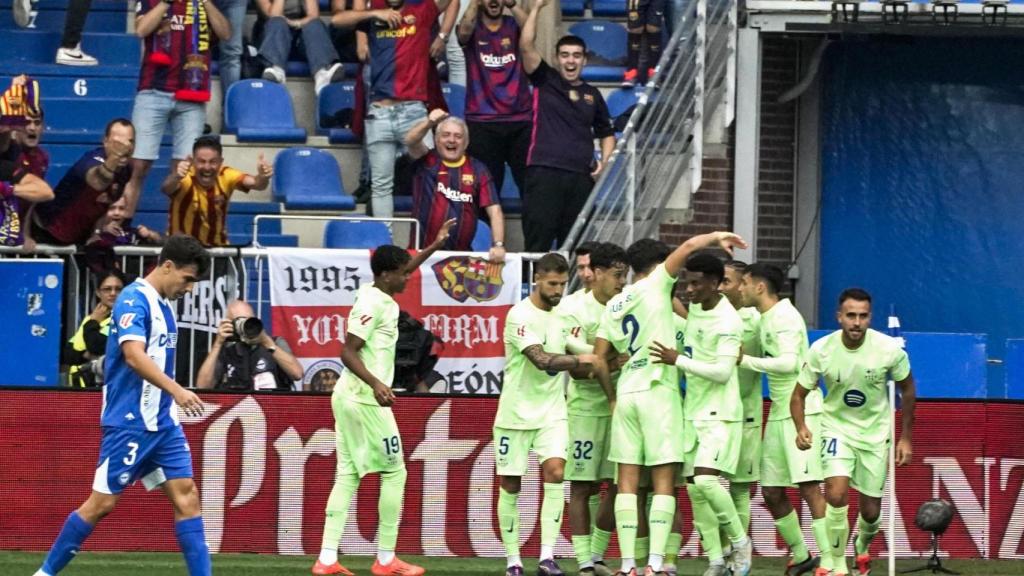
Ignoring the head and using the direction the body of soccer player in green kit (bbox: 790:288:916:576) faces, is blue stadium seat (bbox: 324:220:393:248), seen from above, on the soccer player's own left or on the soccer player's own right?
on the soccer player's own right

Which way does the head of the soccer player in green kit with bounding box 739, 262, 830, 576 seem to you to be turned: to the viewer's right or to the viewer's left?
to the viewer's left

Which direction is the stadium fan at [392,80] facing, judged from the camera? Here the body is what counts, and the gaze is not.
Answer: toward the camera

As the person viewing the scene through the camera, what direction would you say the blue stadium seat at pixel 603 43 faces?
facing the viewer

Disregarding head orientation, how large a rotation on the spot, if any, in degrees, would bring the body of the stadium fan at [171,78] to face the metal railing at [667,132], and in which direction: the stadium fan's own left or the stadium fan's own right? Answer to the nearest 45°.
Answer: approximately 90° to the stadium fan's own left

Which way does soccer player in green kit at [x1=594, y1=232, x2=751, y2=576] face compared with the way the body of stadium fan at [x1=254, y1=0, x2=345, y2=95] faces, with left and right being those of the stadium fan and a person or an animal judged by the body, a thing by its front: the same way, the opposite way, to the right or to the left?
the opposite way

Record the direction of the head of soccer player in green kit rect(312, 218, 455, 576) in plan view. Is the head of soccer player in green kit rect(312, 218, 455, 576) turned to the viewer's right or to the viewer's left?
to the viewer's right

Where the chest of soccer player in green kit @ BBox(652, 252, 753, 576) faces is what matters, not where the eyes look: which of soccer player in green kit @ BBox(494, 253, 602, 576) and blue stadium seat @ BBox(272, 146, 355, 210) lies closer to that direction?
the soccer player in green kit

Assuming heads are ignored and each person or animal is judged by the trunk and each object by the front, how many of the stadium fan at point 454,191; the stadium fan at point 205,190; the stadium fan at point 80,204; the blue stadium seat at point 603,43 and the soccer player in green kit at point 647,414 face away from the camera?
1

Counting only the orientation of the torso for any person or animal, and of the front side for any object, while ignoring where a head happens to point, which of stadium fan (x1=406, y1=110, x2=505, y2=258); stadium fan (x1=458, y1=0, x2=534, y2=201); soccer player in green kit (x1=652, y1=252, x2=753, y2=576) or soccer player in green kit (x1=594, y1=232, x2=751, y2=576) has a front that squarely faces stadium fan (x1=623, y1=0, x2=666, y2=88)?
soccer player in green kit (x1=594, y1=232, x2=751, y2=576)

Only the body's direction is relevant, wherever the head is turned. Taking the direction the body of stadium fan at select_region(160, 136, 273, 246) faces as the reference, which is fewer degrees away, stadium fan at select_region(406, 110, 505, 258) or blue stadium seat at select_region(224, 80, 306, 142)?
the stadium fan

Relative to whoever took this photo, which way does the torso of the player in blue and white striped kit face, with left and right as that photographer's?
facing to the right of the viewer

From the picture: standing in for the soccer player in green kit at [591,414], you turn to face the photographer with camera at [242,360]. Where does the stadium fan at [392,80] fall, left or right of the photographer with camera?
right

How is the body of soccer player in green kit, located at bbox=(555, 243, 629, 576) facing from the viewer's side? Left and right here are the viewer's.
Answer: facing the viewer and to the right of the viewer

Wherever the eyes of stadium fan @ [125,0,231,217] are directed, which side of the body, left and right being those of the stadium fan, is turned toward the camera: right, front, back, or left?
front
